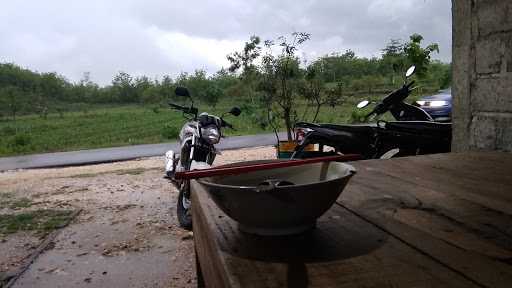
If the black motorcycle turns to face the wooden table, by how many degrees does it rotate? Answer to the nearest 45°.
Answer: approximately 135° to its right

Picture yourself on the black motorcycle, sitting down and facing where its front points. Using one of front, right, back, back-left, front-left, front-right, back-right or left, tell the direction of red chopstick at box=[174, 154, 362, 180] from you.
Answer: back-right

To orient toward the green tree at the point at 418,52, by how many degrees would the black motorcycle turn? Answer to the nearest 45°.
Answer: approximately 45° to its left

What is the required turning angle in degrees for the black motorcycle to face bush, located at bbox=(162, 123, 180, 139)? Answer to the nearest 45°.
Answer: approximately 90° to its left

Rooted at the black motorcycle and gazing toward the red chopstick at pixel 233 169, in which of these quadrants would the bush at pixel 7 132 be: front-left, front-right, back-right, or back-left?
back-right

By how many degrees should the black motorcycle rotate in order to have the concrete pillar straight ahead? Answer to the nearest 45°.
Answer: approximately 90° to its right

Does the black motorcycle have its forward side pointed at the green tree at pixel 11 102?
no

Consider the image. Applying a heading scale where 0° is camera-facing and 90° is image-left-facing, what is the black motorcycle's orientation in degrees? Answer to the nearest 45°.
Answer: approximately 225°

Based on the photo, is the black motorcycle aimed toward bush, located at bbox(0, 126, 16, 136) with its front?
no
